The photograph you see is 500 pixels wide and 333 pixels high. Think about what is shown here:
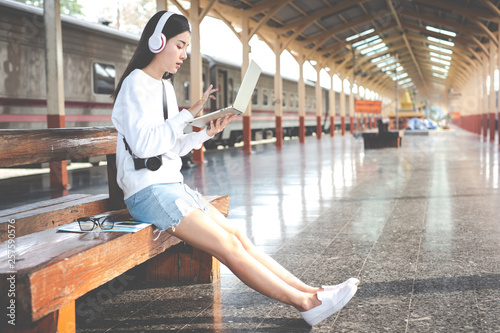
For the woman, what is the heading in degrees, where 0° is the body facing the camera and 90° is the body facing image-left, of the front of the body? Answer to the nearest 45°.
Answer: approximately 270°

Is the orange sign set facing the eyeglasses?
yes

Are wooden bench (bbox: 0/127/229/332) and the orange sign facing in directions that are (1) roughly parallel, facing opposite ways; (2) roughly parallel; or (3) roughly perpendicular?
roughly perpendicular

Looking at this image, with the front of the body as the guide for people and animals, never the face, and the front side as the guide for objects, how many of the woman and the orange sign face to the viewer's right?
1

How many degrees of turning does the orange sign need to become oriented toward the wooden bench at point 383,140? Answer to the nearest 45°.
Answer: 0° — it already faces it

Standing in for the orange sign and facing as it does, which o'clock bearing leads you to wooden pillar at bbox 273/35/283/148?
The wooden pillar is roughly at 1 o'clock from the orange sign.

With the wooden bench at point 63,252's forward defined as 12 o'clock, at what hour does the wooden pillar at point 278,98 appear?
The wooden pillar is roughly at 8 o'clock from the wooden bench.

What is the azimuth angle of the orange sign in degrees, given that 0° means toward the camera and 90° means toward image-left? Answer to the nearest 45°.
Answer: approximately 0°
